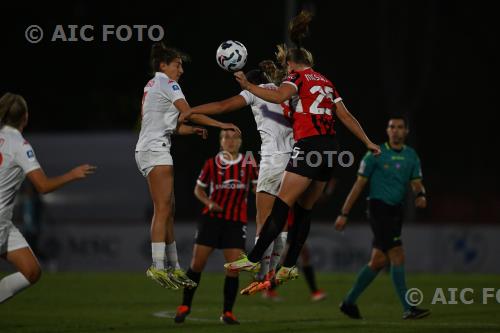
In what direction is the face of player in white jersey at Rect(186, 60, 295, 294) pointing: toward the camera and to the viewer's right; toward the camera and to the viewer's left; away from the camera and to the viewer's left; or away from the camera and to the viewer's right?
away from the camera and to the viewer's left

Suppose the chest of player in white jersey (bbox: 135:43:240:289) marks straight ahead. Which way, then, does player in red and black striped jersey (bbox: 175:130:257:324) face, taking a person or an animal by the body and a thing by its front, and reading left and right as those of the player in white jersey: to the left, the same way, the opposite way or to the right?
to the right

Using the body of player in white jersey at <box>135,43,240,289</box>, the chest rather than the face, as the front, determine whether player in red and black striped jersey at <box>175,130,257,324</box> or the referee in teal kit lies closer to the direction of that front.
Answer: the referee in teal kit

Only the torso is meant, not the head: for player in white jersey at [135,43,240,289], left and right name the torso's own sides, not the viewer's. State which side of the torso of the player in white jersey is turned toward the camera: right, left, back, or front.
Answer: right

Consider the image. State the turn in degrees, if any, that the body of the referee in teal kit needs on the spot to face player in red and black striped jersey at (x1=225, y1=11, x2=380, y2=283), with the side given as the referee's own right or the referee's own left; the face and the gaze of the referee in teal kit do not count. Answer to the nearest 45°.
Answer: approximately 45° to the referee's own right

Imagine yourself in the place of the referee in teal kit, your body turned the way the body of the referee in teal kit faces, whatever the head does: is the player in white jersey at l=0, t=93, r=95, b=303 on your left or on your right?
on your right

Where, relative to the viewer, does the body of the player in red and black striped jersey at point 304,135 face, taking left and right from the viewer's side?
facing away from the viewer and to the left of the viewer

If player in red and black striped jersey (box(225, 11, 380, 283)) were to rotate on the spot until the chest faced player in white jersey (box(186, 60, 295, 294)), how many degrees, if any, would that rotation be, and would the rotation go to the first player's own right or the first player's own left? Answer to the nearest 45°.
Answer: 0° — they already face them

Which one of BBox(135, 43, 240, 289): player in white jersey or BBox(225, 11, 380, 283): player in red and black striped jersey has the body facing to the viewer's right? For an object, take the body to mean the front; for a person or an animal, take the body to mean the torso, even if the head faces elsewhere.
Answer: the player in white jersey

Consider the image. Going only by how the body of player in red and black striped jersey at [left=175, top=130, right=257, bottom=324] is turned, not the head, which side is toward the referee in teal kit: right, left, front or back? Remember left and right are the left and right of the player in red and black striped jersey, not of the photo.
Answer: left
